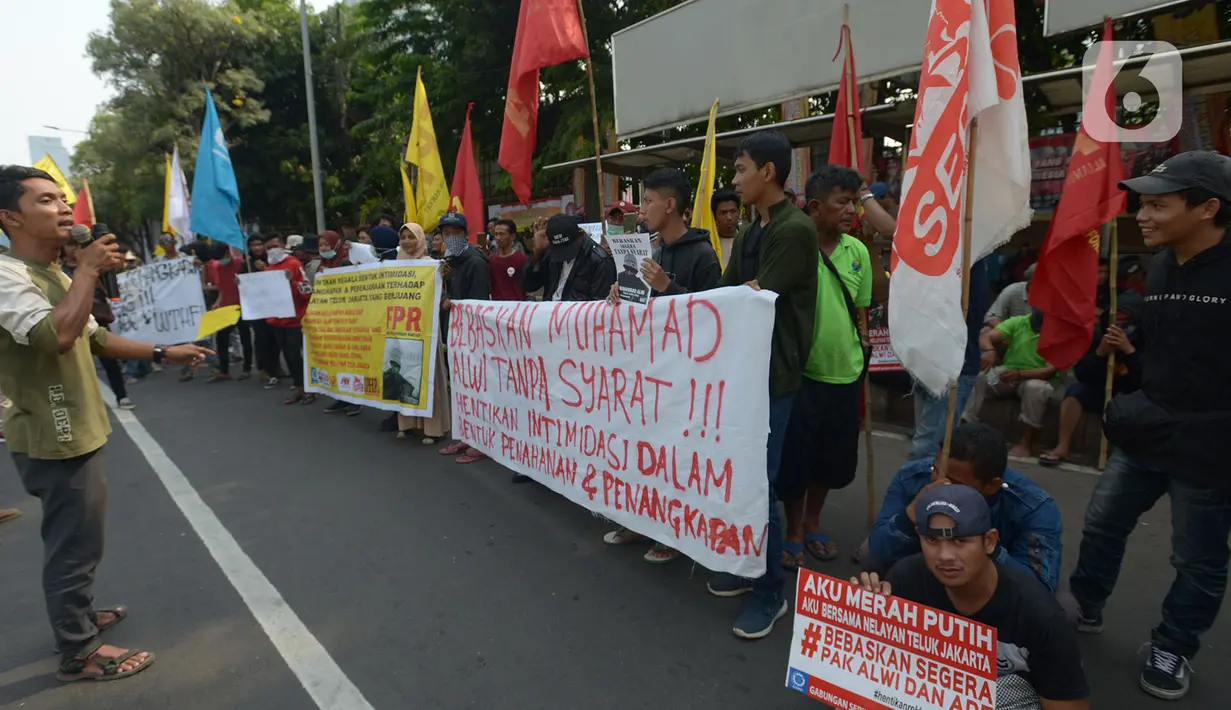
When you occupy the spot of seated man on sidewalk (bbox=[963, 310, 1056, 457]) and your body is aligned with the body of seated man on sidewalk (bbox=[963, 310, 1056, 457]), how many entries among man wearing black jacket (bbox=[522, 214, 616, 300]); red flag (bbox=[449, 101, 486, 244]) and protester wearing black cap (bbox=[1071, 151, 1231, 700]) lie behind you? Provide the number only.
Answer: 0

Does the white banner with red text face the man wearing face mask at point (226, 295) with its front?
no

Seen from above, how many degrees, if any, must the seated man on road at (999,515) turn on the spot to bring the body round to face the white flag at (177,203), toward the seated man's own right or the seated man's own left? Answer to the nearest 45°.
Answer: approximately 90° to the seated man's own right

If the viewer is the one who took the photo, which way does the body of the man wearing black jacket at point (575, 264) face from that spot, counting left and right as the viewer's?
facing the viewer and to the left of the viewer

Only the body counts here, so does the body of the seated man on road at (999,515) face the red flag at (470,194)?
no

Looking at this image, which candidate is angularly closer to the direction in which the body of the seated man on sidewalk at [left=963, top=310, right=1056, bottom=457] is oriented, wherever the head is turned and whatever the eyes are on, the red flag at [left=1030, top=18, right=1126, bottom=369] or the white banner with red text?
the white banner with red text

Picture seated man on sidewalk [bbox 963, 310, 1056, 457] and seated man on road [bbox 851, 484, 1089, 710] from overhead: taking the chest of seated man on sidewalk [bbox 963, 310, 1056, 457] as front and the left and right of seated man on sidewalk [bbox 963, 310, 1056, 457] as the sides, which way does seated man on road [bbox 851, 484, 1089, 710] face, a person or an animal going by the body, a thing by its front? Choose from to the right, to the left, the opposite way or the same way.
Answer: the same way

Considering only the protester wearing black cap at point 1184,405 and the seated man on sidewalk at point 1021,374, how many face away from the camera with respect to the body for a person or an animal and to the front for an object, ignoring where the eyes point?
0

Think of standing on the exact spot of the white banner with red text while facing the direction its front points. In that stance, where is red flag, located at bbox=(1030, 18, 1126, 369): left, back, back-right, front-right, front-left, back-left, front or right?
back-left

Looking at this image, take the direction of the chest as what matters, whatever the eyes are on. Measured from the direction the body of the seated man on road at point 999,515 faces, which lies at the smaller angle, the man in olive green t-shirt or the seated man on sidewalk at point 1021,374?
the man in olive green t-shirt

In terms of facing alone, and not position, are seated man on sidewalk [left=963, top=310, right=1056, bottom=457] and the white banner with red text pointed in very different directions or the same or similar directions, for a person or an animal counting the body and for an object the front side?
same or similar directions

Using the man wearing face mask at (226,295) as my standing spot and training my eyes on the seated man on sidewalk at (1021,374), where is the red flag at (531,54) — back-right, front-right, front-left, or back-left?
front-right

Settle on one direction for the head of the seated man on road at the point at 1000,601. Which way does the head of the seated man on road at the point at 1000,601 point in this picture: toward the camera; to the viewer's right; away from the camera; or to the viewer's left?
toward the camera

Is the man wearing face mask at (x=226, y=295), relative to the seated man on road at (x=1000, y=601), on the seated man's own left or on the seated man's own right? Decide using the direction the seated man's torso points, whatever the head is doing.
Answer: on the seated man's own right

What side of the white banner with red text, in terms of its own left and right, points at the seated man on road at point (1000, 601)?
left

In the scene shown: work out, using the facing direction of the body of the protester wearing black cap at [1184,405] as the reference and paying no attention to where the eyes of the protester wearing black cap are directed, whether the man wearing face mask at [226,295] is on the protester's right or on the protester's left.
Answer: on the protester's right

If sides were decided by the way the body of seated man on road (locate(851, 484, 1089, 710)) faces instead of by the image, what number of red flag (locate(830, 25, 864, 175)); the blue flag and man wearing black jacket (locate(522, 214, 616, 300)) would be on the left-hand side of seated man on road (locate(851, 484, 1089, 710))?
0
